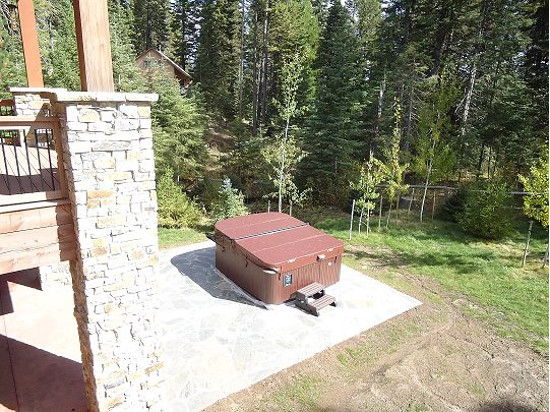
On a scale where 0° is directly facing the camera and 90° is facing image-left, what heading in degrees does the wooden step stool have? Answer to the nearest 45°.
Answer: approximately 315°

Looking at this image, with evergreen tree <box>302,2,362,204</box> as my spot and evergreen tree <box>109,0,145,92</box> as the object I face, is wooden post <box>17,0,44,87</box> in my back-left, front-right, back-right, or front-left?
front-left

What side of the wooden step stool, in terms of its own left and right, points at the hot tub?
back

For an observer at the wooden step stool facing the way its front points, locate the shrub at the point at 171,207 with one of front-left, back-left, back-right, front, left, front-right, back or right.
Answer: back

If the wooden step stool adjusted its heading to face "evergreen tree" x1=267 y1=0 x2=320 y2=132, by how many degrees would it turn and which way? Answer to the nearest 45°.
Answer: approximately 135° to its left

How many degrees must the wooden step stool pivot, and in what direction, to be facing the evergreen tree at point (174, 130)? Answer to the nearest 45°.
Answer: approximately 180°

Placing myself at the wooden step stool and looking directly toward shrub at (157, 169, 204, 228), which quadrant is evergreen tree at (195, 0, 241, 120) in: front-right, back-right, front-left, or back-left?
front-right

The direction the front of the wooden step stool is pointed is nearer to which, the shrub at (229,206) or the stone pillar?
the stone pillar

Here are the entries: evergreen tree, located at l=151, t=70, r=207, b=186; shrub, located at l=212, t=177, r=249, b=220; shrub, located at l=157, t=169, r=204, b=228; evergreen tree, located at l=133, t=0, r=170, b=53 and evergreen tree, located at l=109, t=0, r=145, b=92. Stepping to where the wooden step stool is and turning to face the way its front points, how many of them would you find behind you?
5

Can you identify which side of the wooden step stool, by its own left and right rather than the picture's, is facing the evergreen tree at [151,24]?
back

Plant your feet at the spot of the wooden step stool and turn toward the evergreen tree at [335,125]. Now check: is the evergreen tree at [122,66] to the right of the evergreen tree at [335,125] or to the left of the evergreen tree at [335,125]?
left

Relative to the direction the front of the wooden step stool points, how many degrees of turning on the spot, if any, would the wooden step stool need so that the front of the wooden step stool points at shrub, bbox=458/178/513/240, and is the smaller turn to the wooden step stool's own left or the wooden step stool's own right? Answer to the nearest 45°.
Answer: approximately 90° to the wooden step stool's own left

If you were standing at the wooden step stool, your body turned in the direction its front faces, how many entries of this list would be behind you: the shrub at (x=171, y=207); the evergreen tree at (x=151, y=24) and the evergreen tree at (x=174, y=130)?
3

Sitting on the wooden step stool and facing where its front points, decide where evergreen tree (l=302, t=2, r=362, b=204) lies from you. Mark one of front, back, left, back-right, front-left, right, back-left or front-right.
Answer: back-left

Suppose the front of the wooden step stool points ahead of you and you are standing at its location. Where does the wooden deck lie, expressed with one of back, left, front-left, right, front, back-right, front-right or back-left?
right
